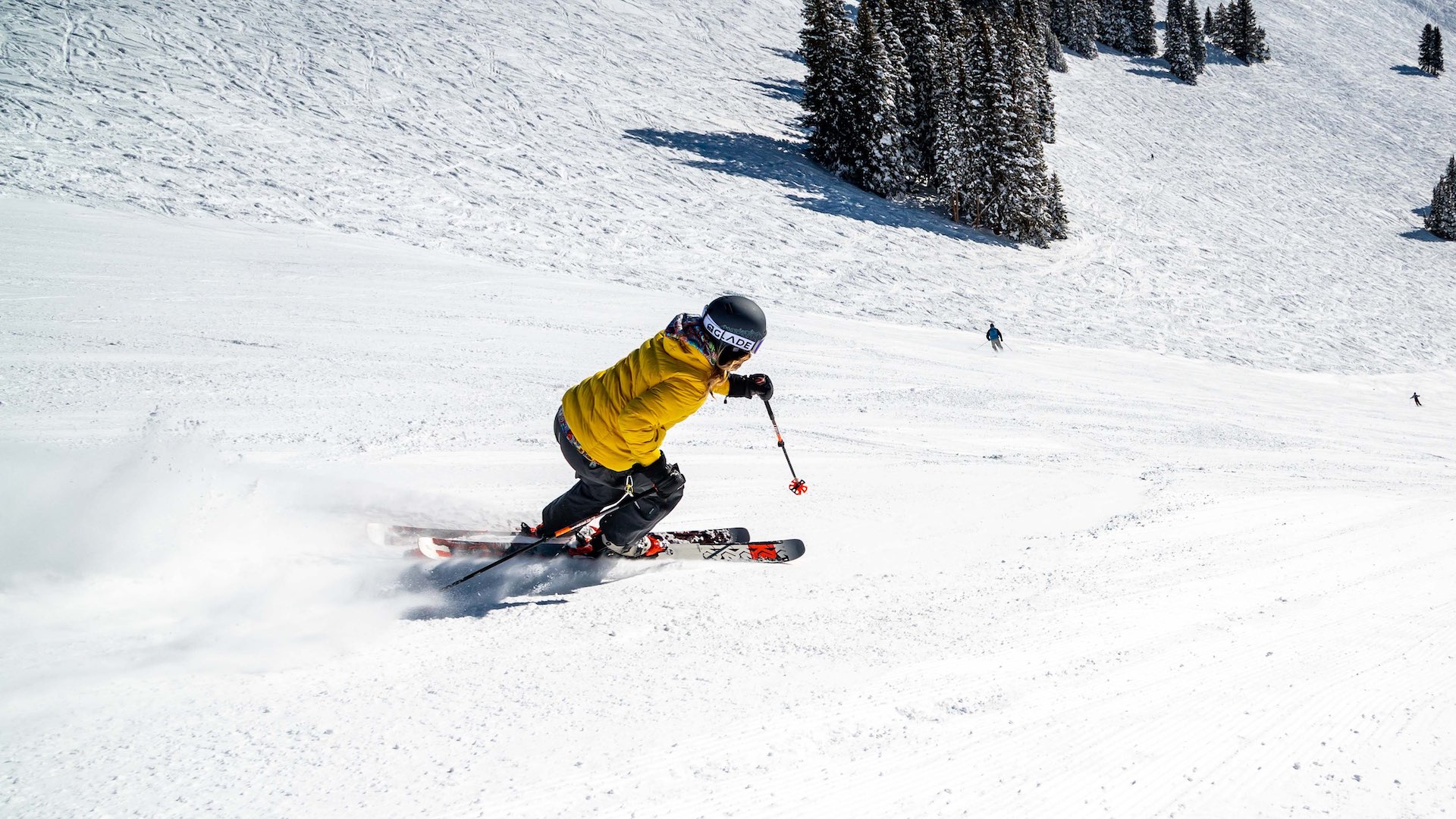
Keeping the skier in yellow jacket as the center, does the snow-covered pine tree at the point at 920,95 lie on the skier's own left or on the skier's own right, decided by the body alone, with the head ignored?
on the skier's own left

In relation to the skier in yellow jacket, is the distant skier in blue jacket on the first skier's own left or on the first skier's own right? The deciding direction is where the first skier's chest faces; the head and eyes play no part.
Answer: on the first skier's own left

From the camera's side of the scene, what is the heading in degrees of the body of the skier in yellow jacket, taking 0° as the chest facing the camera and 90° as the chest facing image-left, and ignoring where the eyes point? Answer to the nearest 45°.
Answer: approximately 270°

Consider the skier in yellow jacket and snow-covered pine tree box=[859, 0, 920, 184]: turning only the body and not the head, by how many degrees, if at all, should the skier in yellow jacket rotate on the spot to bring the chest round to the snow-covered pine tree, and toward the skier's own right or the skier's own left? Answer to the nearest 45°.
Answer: approximately 90° to the skier's own left

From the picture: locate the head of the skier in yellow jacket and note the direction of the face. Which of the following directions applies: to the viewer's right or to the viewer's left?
to the viewer's right
